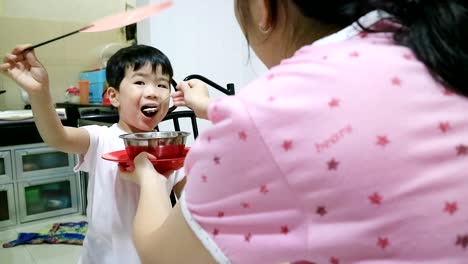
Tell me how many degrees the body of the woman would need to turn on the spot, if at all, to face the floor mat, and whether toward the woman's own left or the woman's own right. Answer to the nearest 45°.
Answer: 0° — they already face it

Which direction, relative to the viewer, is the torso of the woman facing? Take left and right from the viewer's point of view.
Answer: facing away from the viewer and to the left of the viewer

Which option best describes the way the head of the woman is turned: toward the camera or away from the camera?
away from the camera

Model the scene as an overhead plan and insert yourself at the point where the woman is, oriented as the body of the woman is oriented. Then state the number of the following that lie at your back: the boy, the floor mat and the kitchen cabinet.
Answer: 0

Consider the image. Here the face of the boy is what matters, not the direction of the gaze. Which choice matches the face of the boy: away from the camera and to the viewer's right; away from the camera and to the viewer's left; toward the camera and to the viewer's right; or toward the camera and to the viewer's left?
toward the camera and to the viewer's right

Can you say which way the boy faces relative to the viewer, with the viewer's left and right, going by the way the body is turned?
facing the viewer and to the right of the viewer
